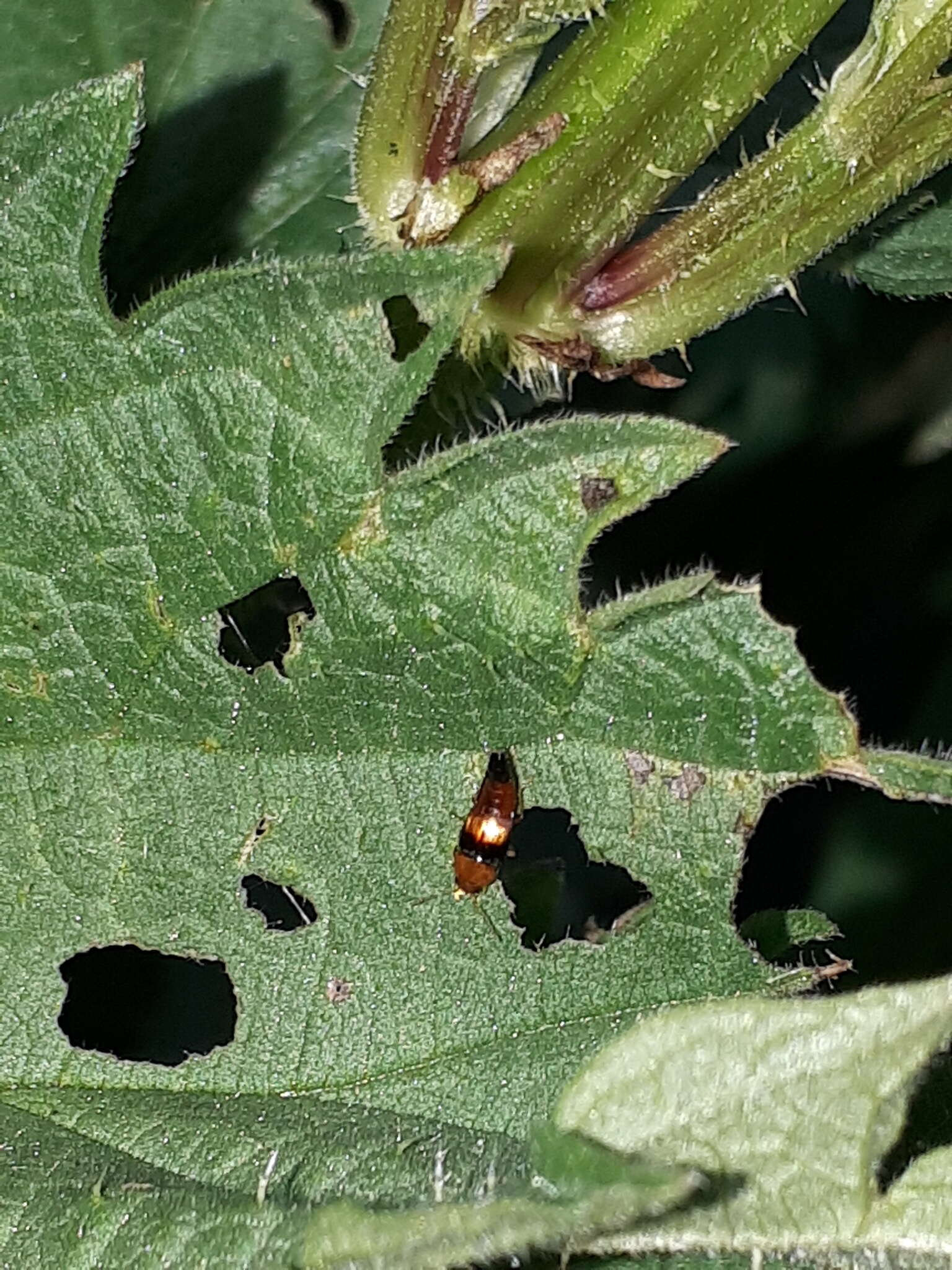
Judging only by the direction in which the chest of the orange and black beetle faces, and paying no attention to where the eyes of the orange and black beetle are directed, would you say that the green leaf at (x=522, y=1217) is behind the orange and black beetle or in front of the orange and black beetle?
in front

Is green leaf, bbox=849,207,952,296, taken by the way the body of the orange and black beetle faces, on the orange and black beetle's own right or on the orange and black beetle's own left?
on the orange and black beetle's own left

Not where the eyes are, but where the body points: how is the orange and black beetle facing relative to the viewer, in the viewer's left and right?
facing the viewer
